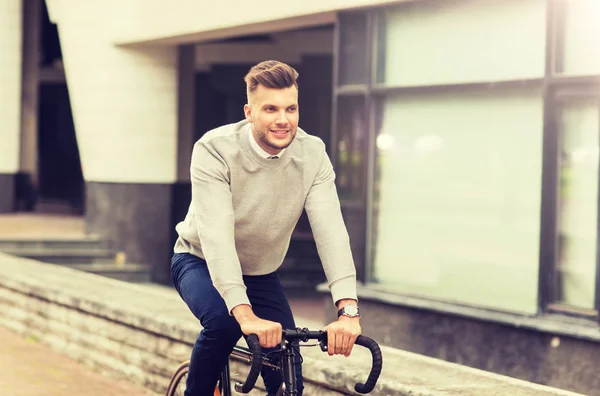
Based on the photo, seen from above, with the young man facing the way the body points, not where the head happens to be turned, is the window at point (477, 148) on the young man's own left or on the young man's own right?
on the young man's own left

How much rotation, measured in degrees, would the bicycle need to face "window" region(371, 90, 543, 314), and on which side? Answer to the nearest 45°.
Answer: approximately 135° to its left

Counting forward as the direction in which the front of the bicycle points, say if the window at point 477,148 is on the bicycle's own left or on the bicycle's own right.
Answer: on the bicycle's own left

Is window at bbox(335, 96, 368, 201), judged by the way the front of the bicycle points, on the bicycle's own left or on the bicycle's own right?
on the bicycle's own left

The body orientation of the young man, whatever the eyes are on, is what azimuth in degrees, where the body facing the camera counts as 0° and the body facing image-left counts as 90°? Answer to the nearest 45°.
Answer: approximately 315°

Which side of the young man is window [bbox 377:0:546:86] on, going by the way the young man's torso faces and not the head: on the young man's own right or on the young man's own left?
on the young man's own left

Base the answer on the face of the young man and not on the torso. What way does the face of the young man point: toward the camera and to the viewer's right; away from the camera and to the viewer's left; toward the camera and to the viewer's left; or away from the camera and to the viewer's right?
toward the camera and to the viewer's right

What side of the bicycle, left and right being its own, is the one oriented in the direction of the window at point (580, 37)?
left

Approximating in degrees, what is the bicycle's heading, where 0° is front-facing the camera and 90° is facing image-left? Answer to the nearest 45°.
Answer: approximately 315°
